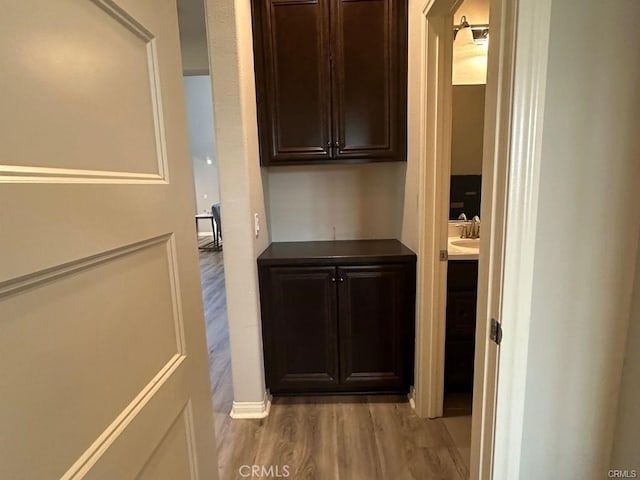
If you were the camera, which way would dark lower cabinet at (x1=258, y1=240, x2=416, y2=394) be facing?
facing the viewer

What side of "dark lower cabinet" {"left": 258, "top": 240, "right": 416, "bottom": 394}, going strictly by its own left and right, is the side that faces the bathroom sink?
left

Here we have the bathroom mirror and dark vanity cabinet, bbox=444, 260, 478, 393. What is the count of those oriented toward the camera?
2

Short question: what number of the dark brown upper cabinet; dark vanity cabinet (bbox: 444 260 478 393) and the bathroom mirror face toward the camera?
3

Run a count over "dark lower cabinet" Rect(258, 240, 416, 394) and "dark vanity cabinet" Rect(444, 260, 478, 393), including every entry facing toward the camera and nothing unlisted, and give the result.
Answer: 2

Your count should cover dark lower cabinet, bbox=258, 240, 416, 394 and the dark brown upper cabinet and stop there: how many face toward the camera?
2

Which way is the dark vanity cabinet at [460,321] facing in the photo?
toward the camera

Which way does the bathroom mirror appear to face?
toward the camera
